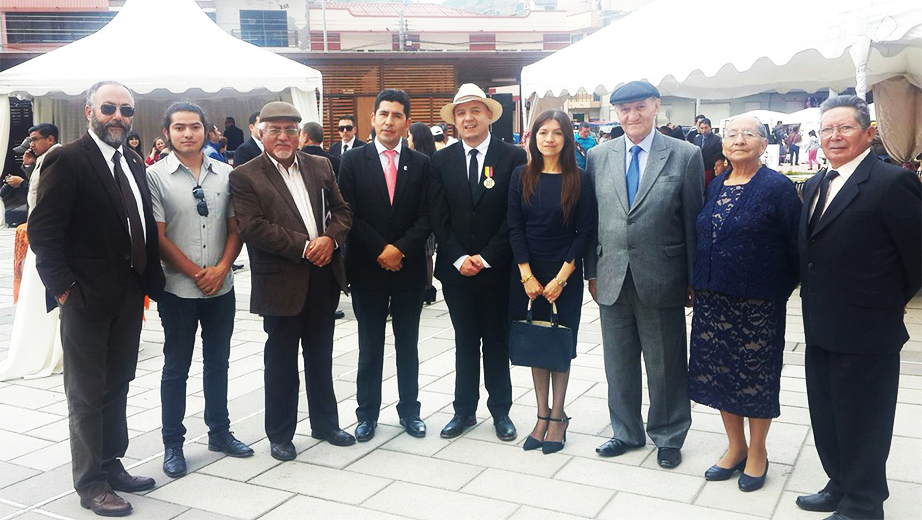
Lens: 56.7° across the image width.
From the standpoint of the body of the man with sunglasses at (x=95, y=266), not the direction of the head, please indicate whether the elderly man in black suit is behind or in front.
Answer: in front

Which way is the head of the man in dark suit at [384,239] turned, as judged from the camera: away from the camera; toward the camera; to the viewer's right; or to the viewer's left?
toward the camera

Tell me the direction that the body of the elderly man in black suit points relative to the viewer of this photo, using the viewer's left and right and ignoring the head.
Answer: facing the viewer and to the left of the viewer

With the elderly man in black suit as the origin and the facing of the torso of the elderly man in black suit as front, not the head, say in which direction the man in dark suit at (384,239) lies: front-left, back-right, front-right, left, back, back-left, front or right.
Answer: front-right

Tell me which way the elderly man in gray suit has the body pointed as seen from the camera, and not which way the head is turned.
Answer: toward the camera

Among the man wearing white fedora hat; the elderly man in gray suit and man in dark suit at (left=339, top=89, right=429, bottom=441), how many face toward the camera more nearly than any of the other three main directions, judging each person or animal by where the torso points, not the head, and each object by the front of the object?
3

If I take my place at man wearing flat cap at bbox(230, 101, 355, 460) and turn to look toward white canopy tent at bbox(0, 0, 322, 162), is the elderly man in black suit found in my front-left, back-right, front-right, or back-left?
back-right

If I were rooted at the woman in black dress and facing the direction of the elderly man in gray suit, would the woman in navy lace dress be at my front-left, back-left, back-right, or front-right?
front-right

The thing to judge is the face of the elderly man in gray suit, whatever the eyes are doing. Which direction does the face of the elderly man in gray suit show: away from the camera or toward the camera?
toward the camera

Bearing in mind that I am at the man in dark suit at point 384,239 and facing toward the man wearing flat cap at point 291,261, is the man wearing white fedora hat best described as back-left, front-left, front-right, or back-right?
back-left

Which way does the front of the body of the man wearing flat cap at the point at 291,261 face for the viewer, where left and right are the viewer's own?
facing the viewer and to the right of the viewer

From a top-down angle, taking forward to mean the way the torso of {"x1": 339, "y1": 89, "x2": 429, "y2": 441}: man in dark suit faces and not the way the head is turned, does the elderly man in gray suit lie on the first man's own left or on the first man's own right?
on the first man's own left

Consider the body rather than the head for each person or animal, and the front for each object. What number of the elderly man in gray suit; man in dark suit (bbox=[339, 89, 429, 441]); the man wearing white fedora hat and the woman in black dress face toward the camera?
4

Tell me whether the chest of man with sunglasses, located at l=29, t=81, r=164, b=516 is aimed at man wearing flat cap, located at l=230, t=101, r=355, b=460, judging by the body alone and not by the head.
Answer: no

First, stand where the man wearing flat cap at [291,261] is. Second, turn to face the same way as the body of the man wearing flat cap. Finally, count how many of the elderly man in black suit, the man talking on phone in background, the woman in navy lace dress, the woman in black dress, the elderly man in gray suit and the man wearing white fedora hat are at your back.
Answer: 1

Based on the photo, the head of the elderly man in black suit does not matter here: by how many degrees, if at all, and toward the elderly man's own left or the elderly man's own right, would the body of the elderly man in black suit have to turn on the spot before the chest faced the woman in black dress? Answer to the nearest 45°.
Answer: approximately 45° to the elderly man's own right

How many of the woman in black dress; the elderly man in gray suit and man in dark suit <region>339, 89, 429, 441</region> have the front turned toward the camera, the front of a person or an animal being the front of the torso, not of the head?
3

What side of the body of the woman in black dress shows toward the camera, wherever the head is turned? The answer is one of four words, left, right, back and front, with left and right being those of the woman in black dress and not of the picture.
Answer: front

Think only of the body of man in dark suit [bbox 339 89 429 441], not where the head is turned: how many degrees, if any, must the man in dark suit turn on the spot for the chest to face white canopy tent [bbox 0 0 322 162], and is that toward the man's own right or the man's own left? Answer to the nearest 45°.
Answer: approximately 135° to the man's own right
